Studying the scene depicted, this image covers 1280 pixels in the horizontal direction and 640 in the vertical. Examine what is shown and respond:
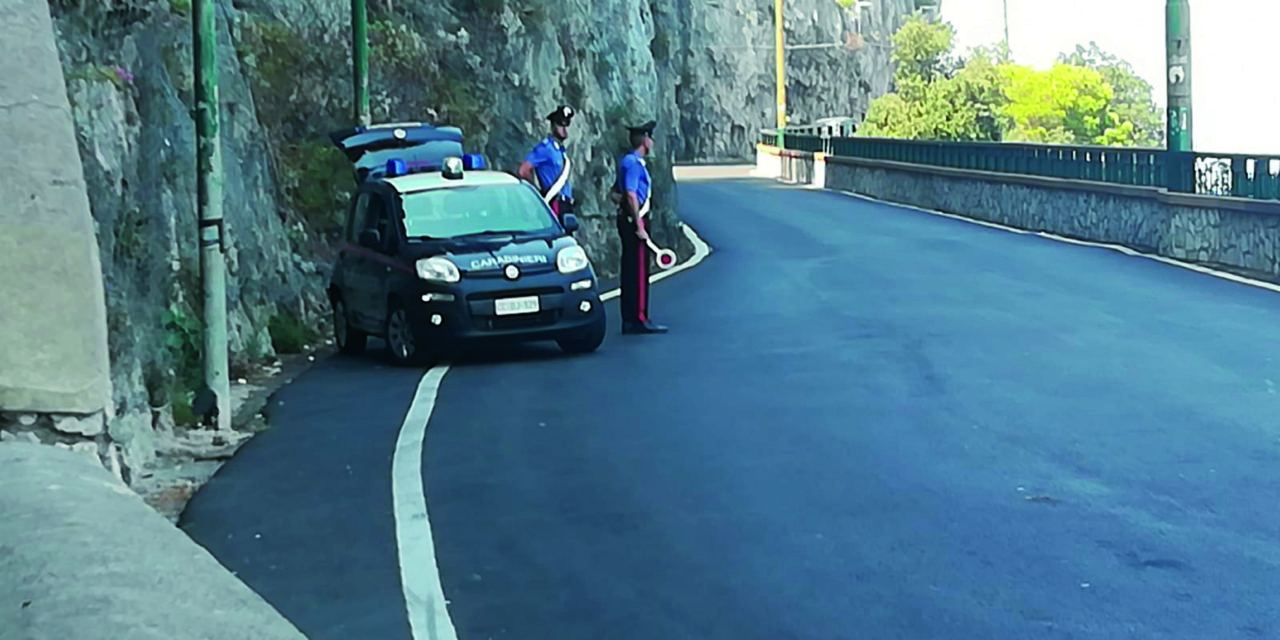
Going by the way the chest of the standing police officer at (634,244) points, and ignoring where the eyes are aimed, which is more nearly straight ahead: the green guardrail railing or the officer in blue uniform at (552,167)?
the green guardrail railing

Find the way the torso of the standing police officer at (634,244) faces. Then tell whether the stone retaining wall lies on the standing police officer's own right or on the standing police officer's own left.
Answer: on the standing police officer's own left

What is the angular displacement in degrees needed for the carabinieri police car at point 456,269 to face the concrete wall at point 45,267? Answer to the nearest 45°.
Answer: approximately 45° to its right

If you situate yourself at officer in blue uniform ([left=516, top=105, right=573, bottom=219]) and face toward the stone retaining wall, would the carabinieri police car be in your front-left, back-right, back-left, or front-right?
back-right

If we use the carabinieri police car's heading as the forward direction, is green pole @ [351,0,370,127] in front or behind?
behind

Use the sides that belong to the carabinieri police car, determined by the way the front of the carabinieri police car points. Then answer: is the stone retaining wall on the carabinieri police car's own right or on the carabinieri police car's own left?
on the carabinieri police car's own left

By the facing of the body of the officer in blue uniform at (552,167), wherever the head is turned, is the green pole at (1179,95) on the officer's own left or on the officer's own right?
on the officer's own left

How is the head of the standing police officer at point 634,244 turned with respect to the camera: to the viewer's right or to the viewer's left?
to the viewer's right
